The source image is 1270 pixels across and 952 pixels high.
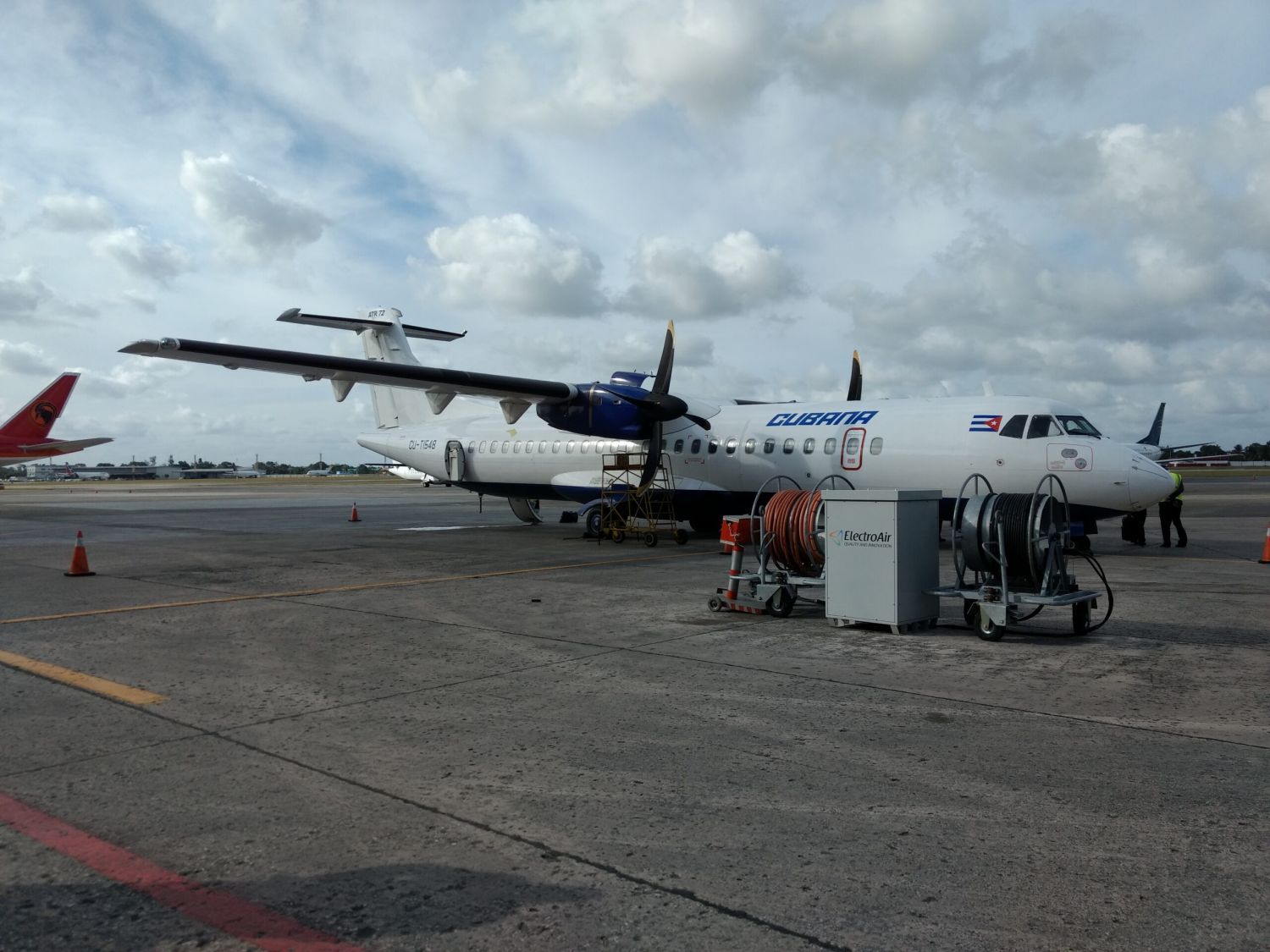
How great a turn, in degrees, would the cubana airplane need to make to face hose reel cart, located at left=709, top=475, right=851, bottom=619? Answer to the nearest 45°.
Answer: approximately 45° to its right

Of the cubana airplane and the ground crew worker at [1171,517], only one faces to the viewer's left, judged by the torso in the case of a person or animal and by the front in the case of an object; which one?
the ground crew worker

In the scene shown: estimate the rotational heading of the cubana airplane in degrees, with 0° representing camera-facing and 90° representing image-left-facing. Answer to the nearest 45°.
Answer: approximately 315°

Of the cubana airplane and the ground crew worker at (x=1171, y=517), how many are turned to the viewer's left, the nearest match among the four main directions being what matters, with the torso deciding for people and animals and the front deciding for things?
1

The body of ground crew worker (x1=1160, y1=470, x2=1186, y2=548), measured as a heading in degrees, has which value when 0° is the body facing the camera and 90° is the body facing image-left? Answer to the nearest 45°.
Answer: approximately 90°

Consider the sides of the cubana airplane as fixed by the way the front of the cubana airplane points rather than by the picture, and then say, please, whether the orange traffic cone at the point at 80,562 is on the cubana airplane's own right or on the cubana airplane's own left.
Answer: on the cubana airplane's own right

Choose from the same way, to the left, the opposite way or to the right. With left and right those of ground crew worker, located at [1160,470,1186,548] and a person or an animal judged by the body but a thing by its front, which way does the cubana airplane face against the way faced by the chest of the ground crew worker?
the opposite way

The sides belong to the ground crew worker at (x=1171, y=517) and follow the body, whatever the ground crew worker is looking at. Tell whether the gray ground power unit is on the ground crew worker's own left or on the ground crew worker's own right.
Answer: on the ground crew worker's own left

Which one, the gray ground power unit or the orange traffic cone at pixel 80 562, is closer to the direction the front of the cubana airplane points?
the gray ground power unit
